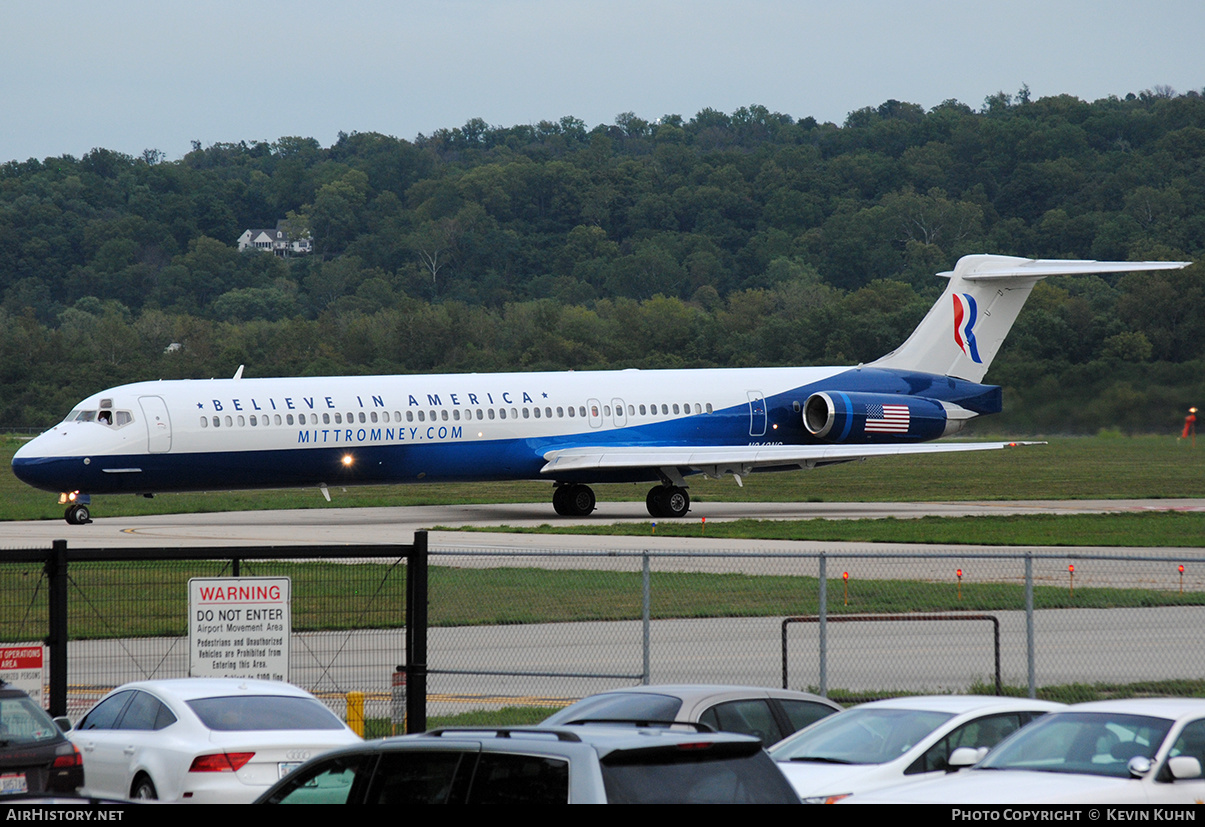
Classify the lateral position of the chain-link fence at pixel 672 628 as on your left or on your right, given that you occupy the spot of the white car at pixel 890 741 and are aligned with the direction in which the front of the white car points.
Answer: on your right

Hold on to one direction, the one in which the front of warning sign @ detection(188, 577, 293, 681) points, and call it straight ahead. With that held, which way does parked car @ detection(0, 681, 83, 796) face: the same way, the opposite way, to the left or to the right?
the opposite way

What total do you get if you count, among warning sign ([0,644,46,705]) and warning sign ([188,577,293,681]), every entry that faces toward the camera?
2

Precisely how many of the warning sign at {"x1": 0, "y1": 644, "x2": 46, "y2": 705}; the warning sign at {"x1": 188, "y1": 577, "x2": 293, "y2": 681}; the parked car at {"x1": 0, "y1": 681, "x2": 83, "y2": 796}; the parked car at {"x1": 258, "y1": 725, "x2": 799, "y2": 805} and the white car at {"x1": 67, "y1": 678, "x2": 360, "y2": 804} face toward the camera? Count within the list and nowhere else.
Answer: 2

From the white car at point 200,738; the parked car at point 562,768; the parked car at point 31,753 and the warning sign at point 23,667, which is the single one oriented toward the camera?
the warning sign

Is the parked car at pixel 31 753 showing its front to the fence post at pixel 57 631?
yes

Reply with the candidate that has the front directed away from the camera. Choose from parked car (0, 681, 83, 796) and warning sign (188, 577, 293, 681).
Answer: the parked car

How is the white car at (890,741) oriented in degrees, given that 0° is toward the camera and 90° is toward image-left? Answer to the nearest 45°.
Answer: approximately 45°

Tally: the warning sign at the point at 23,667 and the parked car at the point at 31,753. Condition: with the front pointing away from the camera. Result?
1

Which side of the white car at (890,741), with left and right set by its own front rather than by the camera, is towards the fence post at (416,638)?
right

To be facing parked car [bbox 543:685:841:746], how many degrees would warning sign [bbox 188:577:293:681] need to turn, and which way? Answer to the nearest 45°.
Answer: approximately 45° to its left

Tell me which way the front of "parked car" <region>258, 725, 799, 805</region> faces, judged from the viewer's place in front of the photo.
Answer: facing away from the viewer and to the left of the viewer

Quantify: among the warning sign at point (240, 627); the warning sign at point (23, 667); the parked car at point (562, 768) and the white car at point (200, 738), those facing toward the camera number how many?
2

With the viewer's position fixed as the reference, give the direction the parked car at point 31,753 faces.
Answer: facing away from the viewer

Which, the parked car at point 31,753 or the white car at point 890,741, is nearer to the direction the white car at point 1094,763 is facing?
the parked car
